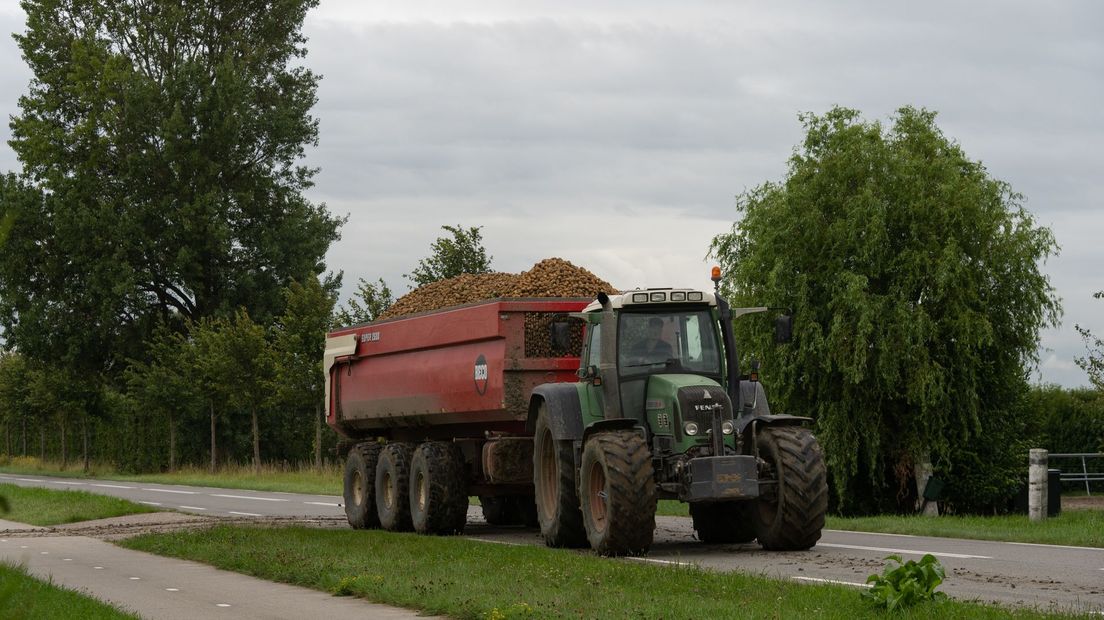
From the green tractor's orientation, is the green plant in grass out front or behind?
out front

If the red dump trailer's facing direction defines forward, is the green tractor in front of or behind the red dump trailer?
in front

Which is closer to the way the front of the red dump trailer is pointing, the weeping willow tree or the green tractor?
the green tractor

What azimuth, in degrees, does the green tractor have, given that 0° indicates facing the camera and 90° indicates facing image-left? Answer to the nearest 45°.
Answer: approximately 315°

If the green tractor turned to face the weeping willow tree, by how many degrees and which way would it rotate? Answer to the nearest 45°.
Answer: approximately 135° to its left

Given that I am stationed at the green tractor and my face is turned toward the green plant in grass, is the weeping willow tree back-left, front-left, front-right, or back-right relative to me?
back-left

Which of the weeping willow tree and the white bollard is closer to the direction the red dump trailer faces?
the white bollard

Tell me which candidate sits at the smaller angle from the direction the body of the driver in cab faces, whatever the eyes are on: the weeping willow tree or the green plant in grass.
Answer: the green plant in grass

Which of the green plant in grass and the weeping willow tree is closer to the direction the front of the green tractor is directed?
the green plant in grass

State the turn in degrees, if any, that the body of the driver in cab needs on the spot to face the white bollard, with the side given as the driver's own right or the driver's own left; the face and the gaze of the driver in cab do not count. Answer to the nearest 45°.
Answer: approximately 90° to the driver's own left

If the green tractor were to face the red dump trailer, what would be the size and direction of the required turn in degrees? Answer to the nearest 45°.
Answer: approximately 180°
